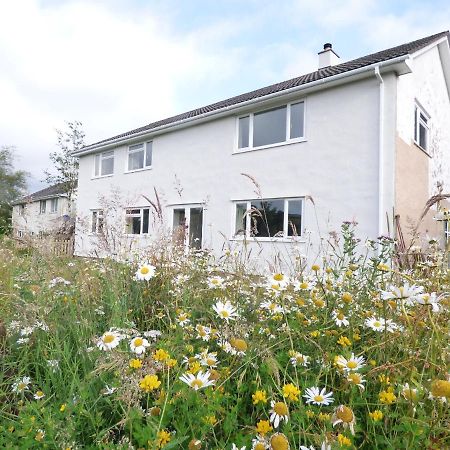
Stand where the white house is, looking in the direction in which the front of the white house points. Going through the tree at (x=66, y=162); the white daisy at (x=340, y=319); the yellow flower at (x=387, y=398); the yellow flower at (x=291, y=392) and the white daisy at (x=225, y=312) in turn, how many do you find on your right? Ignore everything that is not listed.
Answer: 1

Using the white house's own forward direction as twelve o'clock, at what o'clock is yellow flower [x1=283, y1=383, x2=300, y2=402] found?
The yellow flower is roughly at 11 o'clock from the white house.

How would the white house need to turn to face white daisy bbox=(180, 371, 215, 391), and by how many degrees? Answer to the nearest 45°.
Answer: approximately 45° to its left

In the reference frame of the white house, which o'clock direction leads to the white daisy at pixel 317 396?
The white daisy is roughly at 11 o'clock from the white house.

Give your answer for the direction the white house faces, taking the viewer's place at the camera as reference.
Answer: facing the viewer and to the left of the viewer

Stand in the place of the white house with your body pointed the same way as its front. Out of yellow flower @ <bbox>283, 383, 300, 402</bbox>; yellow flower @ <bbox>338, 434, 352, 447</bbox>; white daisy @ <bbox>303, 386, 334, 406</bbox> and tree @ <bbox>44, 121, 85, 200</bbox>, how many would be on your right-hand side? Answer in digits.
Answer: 1

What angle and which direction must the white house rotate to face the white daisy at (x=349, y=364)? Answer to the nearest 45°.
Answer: approximately 45° to its left

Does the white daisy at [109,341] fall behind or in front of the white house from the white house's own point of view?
in front

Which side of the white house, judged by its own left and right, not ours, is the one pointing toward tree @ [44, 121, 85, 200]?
right

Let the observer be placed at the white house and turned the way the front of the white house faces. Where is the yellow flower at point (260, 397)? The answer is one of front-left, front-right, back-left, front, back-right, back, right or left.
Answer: front-left

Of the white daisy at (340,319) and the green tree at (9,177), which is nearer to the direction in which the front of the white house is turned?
the white daisy
